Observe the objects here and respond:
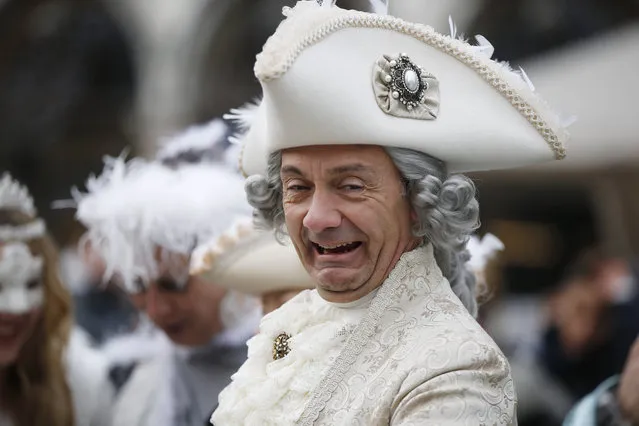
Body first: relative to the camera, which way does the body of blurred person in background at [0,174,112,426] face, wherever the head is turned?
toward the camera

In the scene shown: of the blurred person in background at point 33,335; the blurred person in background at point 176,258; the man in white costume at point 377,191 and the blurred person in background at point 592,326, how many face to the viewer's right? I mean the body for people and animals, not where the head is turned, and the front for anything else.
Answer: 0

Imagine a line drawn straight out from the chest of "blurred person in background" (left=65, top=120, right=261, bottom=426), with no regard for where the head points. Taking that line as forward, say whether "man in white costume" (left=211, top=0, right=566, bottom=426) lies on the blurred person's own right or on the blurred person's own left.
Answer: on the blurred person's own left

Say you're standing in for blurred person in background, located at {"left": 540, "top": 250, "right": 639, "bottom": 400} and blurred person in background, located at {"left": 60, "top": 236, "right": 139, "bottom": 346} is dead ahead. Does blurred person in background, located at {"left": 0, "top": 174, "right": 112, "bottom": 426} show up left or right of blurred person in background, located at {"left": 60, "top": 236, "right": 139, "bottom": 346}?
left

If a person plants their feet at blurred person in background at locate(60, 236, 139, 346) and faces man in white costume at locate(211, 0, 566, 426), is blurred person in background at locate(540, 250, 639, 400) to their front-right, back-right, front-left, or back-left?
front-left

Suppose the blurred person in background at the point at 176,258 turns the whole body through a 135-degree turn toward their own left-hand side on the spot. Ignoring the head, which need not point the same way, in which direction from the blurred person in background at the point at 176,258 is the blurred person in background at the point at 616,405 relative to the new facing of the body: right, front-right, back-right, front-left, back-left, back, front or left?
front-right

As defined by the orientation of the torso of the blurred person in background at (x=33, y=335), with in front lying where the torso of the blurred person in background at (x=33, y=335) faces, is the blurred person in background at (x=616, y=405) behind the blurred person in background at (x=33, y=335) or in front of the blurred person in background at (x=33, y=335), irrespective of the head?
in front

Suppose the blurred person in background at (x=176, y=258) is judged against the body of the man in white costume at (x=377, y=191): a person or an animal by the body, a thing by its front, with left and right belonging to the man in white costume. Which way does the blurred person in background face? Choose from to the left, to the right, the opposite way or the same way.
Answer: the same way

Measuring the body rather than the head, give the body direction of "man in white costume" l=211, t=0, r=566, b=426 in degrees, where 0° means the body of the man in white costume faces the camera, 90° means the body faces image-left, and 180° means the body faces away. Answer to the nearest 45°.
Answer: approximately 45°
